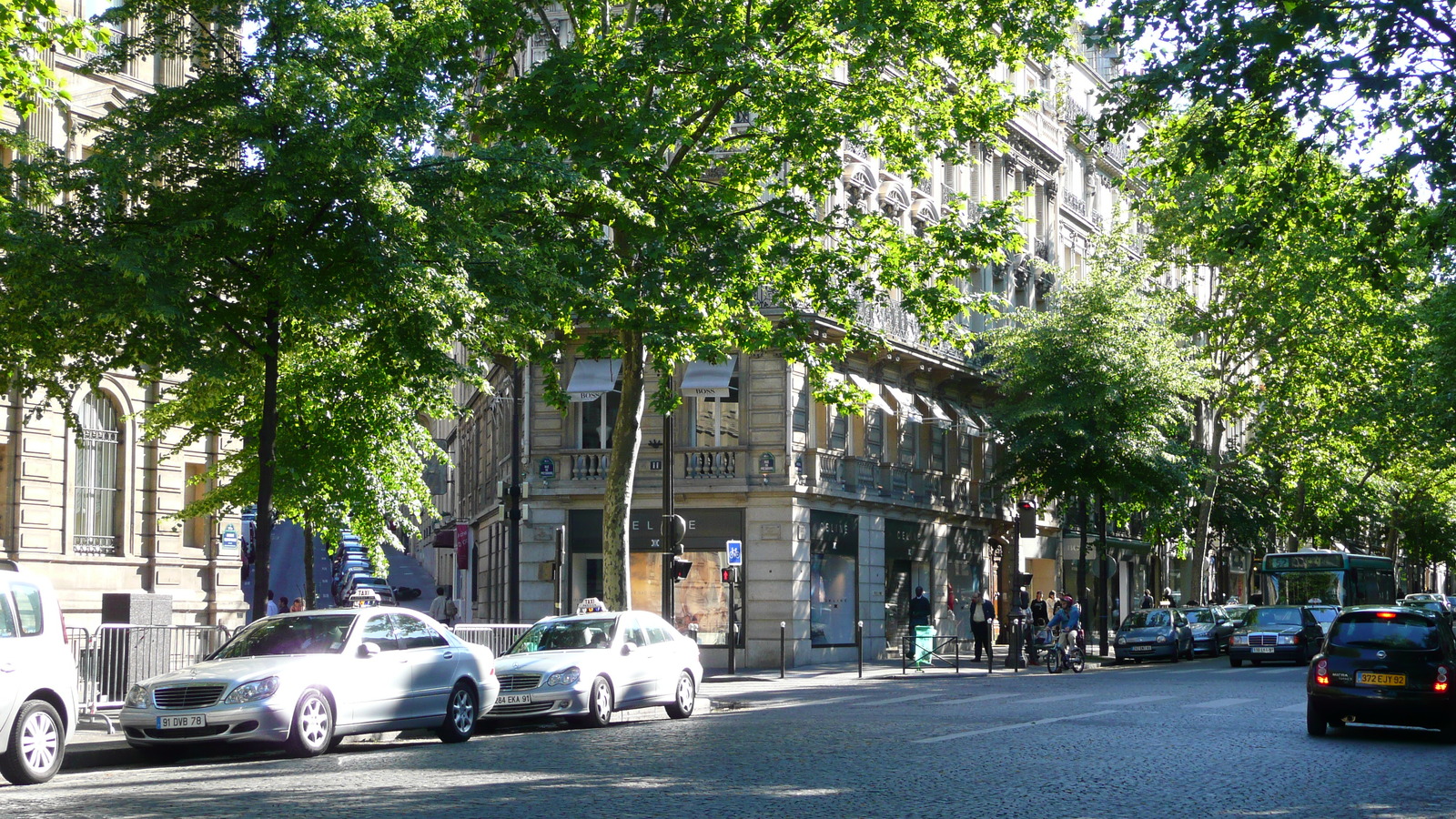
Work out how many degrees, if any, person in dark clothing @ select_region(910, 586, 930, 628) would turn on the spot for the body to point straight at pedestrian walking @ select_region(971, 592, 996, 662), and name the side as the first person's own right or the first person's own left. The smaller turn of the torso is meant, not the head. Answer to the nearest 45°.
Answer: approximately 135° to the first person's own left

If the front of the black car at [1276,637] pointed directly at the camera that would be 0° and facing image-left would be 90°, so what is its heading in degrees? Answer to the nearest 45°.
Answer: approximately 45°

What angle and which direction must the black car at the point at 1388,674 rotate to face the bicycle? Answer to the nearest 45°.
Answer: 0° — it already faces it

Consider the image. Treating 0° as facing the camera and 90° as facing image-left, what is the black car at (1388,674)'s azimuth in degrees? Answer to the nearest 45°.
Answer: approximately 180°

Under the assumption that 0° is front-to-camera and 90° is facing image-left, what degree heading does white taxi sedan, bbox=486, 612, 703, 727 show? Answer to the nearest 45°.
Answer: approximately 45°

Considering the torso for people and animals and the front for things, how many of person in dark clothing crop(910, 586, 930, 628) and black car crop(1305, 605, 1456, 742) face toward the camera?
1
